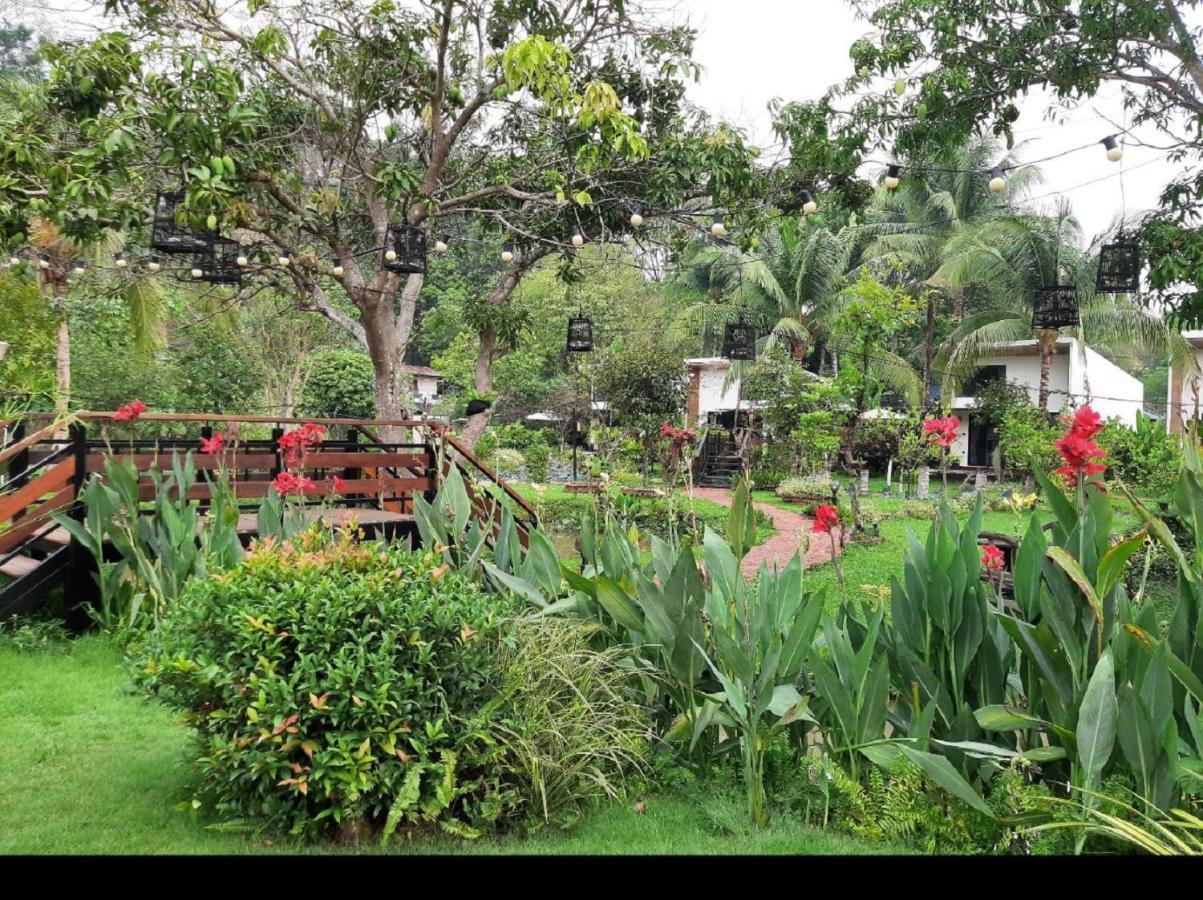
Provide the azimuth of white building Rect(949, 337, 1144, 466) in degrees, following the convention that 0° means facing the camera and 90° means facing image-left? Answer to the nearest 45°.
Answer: approximately 45°

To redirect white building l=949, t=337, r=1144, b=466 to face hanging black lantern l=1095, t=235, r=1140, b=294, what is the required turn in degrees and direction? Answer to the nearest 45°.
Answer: approximately 45° to its left

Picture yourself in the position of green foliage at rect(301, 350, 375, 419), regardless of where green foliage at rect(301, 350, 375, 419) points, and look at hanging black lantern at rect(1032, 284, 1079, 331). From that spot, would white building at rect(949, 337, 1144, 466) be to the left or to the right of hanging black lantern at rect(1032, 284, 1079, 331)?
left

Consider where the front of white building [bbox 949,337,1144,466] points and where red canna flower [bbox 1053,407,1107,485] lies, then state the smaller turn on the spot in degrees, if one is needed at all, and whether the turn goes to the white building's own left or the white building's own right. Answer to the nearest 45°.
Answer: approximately 45° to the white building's own left
